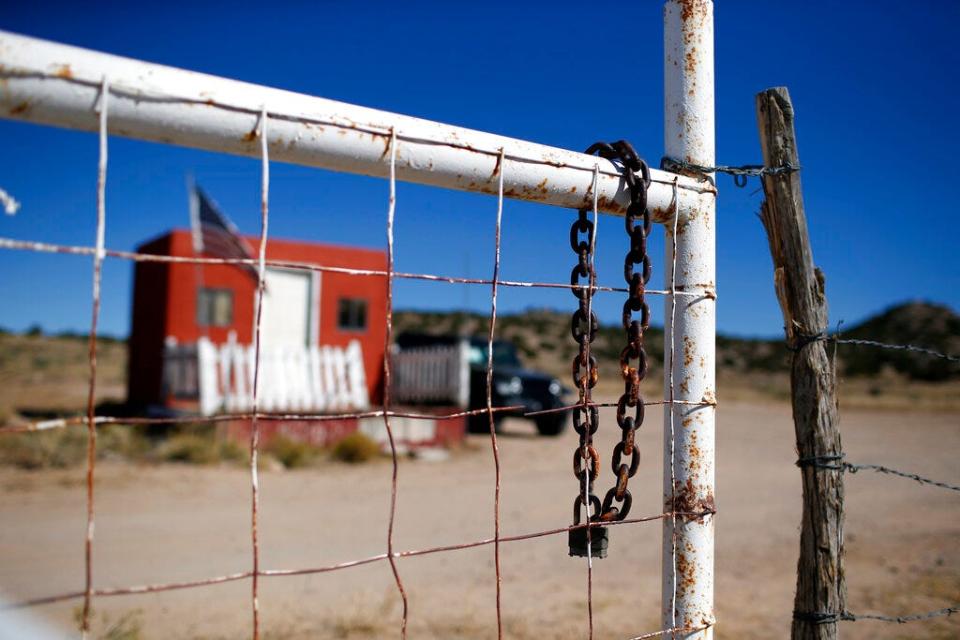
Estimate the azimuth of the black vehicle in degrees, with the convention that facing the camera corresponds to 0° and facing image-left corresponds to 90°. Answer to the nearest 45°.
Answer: approximately 270°

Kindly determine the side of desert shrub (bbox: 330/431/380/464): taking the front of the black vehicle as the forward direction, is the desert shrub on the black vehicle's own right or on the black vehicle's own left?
on the black vehicle's own right

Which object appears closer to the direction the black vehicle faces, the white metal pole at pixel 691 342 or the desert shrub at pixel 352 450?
the white metal pole

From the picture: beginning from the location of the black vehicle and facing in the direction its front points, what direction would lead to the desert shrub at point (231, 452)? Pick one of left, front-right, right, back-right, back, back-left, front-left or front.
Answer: back-right

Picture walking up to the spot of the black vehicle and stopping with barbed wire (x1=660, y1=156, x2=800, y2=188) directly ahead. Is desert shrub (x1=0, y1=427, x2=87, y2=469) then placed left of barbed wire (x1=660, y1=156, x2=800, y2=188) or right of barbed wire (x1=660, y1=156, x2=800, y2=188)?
right

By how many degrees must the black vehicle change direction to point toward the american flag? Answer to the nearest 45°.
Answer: approximately 135° to its right

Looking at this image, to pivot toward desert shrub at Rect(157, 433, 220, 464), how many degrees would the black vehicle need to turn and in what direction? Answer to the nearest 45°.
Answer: approximately 135° to its right

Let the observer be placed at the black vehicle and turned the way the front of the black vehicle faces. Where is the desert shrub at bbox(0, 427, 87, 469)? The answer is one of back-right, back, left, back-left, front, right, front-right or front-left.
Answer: back-right

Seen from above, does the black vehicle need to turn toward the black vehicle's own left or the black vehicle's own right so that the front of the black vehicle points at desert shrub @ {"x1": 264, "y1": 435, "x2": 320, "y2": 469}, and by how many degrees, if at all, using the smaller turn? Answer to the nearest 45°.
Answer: approximately 135° to the black vehicle's own right
